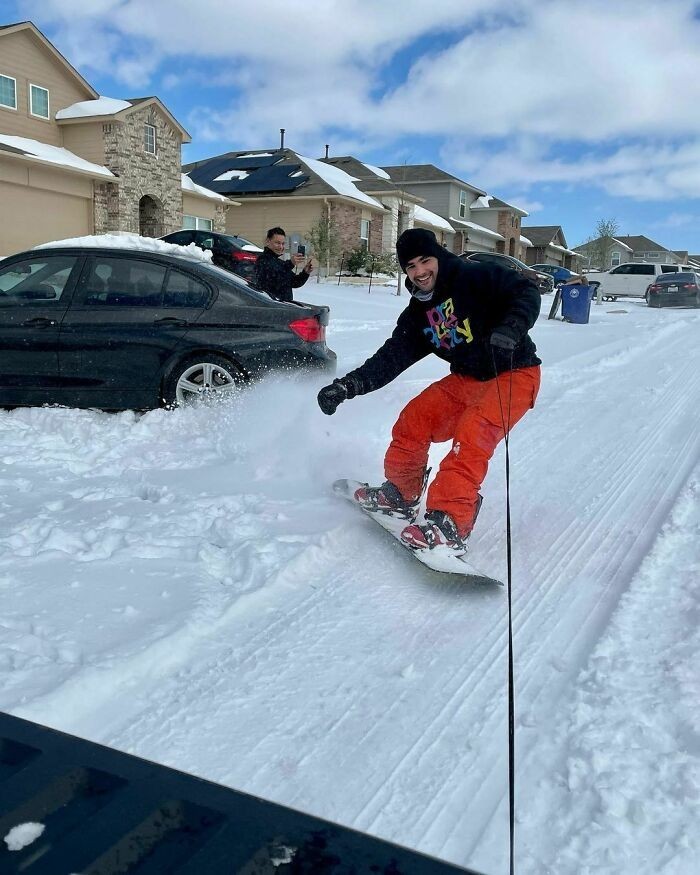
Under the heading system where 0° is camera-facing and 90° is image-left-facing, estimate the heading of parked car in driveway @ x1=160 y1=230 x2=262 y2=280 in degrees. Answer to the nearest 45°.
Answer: approximately 135°

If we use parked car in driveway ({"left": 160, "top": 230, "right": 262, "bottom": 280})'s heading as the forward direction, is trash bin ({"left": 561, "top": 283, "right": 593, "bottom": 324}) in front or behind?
behind

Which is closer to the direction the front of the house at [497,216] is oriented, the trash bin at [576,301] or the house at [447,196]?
the trash bin

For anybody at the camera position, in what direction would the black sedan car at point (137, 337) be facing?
facing to the left of the viewer

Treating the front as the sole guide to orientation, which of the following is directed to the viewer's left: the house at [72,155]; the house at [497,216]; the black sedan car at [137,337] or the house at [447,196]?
the black sedan car

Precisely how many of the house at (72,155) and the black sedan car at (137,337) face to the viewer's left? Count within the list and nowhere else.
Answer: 1

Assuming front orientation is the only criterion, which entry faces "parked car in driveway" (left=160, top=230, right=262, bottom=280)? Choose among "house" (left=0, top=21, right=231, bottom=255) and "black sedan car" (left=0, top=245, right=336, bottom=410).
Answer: the house

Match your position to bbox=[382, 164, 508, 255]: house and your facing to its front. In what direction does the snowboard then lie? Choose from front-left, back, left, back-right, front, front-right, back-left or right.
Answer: front-right

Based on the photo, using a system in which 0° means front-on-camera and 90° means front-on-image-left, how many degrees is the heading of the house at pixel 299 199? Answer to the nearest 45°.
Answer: approximately 315°

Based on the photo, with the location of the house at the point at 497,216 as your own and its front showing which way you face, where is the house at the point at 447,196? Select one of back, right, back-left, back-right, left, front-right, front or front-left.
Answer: right

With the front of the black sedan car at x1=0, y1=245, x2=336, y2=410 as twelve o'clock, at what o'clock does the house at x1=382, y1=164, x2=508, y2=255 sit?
The house is roughly at 4 o'clock from the black sedan car.

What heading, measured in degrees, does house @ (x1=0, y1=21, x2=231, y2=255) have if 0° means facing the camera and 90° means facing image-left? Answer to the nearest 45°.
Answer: approximately 315°

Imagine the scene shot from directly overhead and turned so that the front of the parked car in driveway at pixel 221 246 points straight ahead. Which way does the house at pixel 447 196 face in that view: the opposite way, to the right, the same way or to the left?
the opposite way

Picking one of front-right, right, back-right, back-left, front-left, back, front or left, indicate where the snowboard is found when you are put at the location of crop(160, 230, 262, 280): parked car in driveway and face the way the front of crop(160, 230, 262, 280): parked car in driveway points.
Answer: back-left
